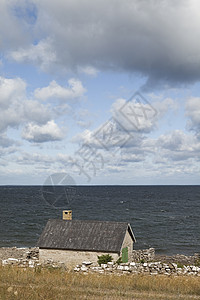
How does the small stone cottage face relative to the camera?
to the viewer's right
